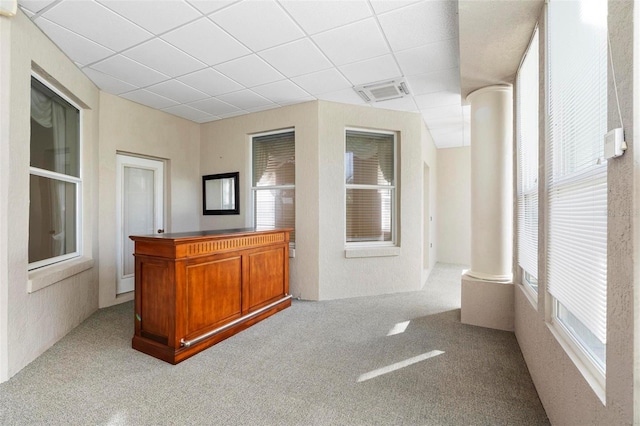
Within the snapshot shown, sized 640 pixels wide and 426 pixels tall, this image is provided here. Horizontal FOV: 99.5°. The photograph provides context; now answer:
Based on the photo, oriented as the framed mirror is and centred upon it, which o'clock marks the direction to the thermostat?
The thermostat is roughly at 10 o'clock from the framed mirror.

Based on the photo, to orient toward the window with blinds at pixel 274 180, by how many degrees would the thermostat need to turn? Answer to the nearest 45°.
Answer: approximately 45° to its right

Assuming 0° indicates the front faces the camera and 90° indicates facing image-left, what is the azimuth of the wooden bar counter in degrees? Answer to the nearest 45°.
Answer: approximately 315°

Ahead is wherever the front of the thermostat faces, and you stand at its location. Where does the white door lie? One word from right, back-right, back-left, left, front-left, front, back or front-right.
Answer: front-right

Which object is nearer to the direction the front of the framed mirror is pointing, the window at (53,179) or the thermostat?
the window

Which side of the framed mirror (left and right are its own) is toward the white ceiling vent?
left

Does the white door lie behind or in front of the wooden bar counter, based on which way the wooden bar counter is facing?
behind

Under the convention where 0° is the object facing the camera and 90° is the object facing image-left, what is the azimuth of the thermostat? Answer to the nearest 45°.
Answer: approximately 45°
